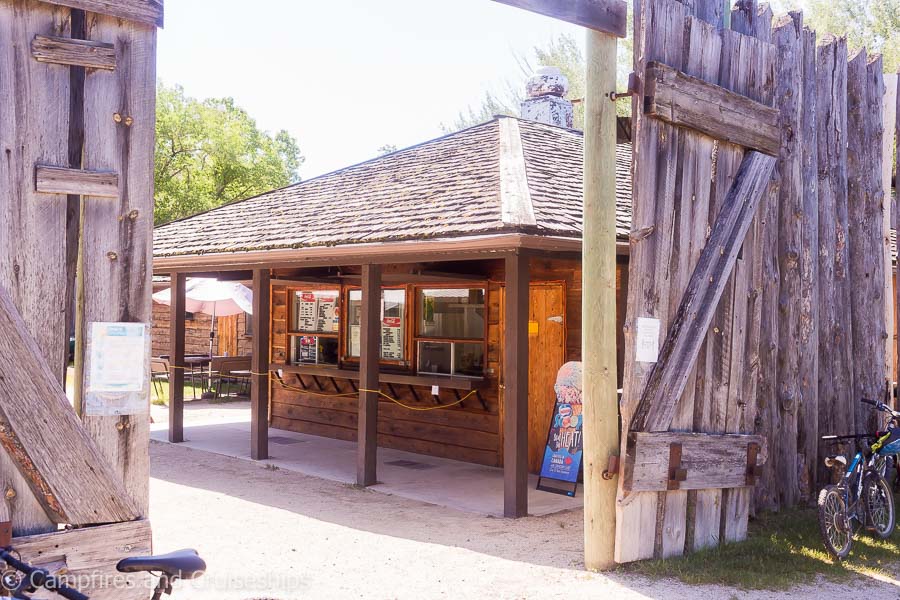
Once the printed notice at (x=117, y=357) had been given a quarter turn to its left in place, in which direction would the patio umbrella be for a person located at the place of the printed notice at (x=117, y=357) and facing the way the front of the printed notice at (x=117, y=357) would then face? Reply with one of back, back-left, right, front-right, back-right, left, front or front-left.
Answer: left

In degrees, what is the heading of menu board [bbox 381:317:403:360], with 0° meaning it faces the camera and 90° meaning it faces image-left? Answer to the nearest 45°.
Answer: approximately 45°

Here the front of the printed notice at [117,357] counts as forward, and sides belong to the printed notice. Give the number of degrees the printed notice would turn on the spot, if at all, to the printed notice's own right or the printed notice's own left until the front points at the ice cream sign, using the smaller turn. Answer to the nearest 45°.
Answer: approximately 135° to the printed notice's own left

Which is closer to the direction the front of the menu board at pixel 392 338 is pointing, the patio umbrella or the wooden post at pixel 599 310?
the wooden post

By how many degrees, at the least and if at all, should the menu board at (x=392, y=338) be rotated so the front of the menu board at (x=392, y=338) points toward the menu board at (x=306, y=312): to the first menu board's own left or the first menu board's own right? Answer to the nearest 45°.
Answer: approximately 90° to the first menu board's own right

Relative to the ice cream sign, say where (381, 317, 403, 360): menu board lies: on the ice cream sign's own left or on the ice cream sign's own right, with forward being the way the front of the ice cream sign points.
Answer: on the ice cream sign's own right

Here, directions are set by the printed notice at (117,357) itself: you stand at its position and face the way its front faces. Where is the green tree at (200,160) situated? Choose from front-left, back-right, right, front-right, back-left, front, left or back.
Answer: back

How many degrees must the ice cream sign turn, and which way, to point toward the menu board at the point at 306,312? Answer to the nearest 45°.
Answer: approximately 90° to its right

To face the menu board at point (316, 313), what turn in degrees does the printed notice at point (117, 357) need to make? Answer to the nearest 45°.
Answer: approximately 180°

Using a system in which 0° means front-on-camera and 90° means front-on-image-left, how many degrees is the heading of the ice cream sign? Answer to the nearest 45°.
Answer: approximately 45°

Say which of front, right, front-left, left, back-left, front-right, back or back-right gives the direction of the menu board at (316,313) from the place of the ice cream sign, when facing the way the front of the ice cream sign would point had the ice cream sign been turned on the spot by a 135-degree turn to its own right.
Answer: front-left
